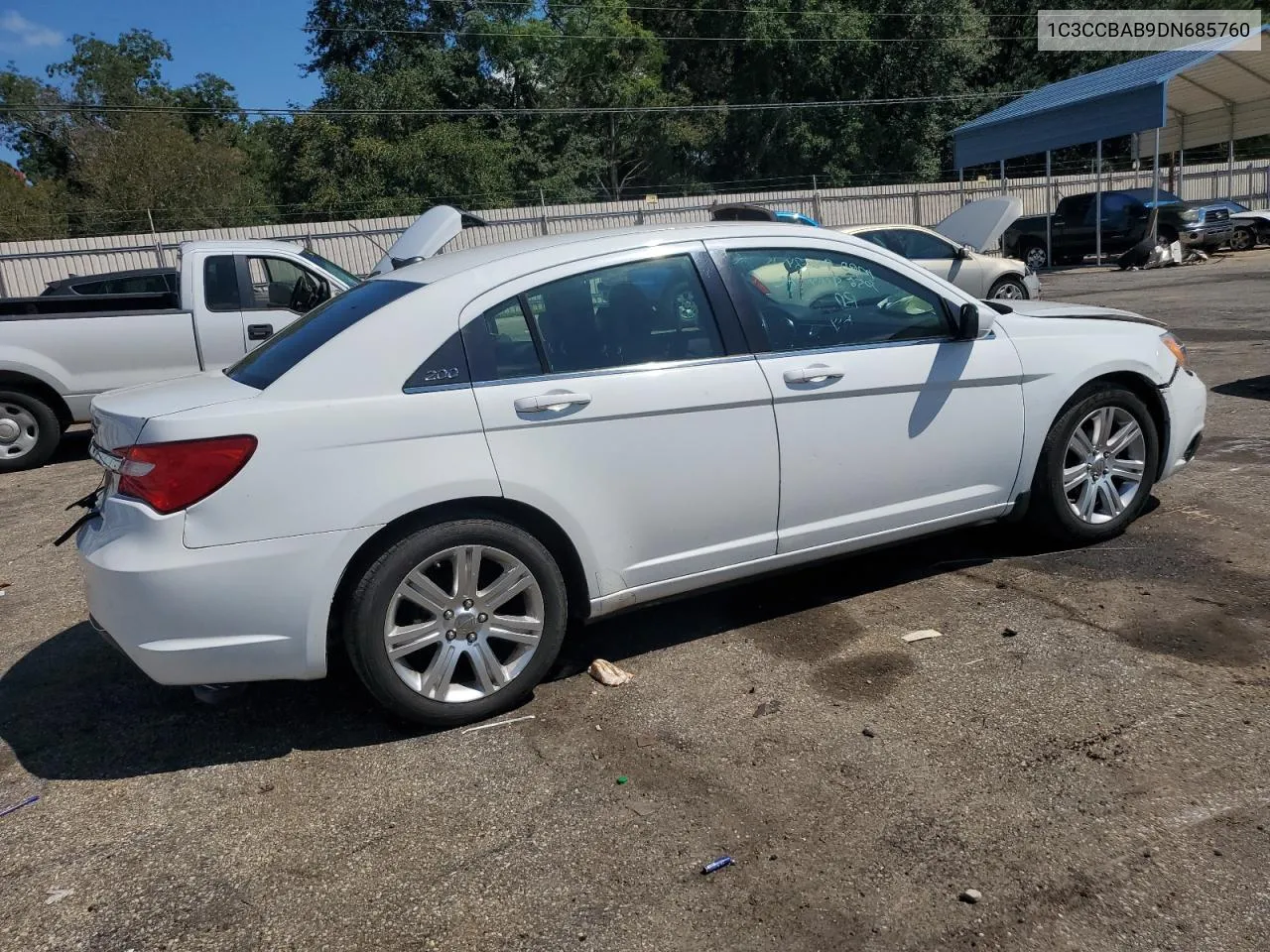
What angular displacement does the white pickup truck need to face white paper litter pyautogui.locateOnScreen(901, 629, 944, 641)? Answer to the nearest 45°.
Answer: approximately 45° to its right

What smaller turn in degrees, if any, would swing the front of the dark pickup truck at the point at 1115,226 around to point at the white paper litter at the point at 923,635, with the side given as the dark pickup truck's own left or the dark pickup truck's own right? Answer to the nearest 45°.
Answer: approximately 45° to the dark pickup truck's own right

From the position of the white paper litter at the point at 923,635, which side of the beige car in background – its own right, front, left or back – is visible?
right

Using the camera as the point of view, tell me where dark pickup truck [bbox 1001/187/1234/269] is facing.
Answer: facing the viewer and to the right of the viewer

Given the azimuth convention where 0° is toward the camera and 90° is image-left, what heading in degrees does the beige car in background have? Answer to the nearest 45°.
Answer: approximately 270°

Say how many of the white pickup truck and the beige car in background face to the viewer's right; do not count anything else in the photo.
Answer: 2

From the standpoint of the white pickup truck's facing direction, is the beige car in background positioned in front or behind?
in front

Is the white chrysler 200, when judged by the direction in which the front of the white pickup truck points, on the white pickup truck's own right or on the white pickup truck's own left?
on the white pickup truck's own right

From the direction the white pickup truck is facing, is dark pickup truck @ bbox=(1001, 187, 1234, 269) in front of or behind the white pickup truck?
in front

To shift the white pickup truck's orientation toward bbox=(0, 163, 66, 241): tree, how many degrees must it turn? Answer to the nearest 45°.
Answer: approximately 90° to its left

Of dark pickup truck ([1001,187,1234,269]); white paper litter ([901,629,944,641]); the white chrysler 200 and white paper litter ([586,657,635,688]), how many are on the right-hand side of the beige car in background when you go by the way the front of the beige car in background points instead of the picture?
3

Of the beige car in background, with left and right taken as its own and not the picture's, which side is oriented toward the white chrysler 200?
right

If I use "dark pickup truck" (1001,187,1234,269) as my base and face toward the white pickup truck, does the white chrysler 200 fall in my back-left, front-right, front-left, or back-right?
front-left

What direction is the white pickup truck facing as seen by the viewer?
to the viewer's right
